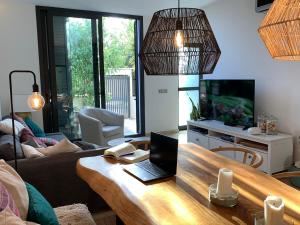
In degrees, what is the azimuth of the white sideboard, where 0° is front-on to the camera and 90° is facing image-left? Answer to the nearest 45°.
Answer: approximately 45°

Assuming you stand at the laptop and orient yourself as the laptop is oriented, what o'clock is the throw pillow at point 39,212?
The throw pillow is roughly at 12 o'clock from the laptop.

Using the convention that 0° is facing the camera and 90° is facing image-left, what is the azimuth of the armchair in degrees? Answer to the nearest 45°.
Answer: approximately 315°

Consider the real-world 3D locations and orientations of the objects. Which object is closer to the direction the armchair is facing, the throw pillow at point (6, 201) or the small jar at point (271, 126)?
the small jar

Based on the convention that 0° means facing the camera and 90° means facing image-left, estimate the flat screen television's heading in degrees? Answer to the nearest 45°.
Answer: approximately 45°

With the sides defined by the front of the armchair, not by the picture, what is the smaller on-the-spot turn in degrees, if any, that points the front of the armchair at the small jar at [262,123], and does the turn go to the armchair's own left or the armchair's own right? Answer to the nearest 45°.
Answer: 0° — it already faces it

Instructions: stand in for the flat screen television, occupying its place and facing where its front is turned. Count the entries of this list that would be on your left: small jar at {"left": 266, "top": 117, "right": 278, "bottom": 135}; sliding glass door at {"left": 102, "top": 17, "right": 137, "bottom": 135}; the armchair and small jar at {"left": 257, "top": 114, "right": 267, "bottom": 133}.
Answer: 2
